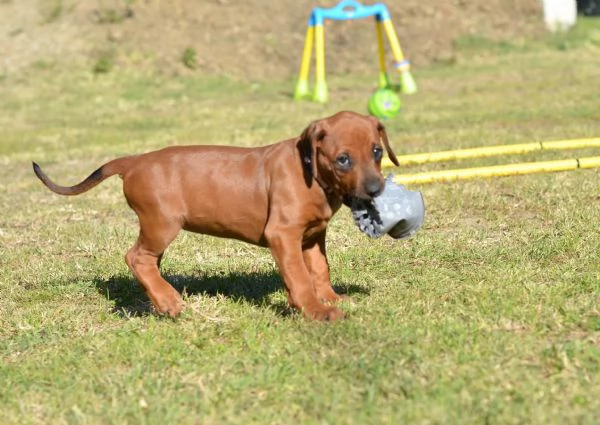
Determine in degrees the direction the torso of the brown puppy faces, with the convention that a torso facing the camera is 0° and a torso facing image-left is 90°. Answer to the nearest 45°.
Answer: approximately 270°

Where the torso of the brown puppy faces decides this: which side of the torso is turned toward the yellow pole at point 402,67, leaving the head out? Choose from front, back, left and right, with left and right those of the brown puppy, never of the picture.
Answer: left

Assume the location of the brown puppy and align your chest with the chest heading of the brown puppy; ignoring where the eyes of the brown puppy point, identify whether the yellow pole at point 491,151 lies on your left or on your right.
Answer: on your left

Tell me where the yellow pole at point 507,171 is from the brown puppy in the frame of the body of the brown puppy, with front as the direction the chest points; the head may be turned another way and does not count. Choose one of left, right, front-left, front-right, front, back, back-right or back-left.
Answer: front-left

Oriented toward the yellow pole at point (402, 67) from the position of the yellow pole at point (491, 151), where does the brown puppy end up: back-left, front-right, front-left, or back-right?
back-left
